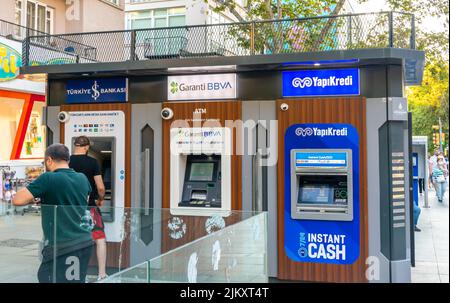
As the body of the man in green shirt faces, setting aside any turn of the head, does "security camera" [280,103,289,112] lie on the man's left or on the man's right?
on the man's right

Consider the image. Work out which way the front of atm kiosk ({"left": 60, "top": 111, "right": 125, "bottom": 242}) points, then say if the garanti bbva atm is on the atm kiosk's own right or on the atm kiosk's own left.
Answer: on the atm kiosk's own left

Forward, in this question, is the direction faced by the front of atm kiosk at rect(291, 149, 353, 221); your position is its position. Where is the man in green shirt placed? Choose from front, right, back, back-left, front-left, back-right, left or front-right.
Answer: front-right

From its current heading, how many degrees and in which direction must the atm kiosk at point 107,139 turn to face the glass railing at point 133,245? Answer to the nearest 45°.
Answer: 0° — it already faces it

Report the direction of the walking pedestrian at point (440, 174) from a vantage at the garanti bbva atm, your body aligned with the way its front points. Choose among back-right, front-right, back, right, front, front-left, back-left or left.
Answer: back-left

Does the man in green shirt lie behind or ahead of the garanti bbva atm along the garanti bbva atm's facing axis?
ahead

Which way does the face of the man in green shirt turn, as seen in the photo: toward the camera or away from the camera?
away from the camera

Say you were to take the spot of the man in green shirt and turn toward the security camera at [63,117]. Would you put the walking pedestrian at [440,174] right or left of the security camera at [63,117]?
right

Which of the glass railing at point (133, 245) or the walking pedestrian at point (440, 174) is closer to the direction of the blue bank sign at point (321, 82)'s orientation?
the glass railing

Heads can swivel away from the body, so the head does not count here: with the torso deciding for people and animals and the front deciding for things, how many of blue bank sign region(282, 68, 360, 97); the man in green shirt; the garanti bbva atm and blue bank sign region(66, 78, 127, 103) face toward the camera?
3
